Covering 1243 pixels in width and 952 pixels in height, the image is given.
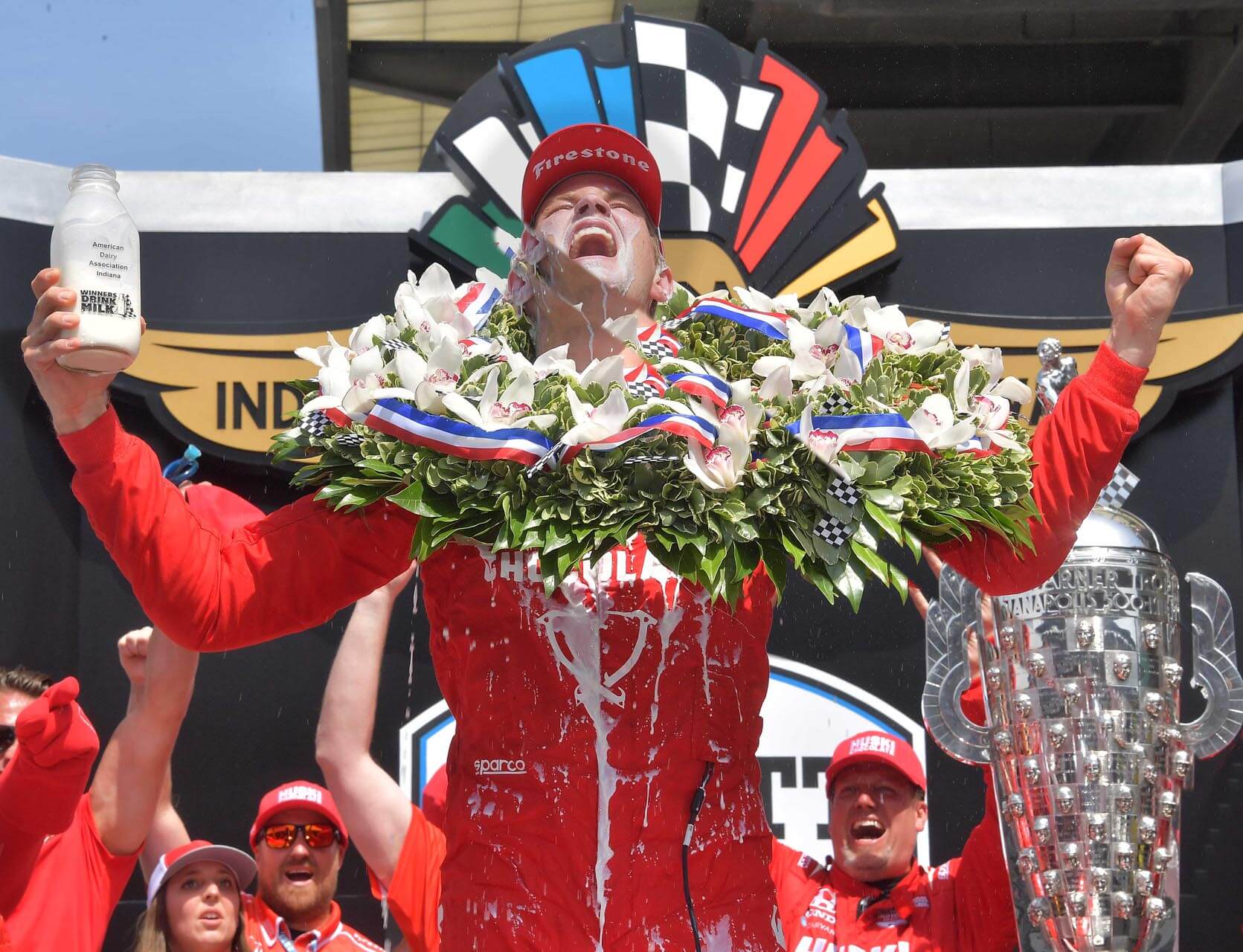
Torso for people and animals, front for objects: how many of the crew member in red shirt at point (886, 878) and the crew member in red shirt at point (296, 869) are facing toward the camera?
2

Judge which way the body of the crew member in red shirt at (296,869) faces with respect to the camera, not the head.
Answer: toward the camera

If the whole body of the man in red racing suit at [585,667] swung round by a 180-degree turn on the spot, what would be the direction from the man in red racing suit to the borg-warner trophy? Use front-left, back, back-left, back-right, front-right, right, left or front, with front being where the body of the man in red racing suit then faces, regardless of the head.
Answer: front-right

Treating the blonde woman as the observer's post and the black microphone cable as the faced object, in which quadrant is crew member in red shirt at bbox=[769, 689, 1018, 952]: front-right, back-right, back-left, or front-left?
front-left

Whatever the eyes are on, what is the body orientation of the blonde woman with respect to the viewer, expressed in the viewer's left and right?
facing the viewer and to the right of the viewer

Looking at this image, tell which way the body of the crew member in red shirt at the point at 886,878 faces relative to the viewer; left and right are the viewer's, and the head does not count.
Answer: facing the viewer
